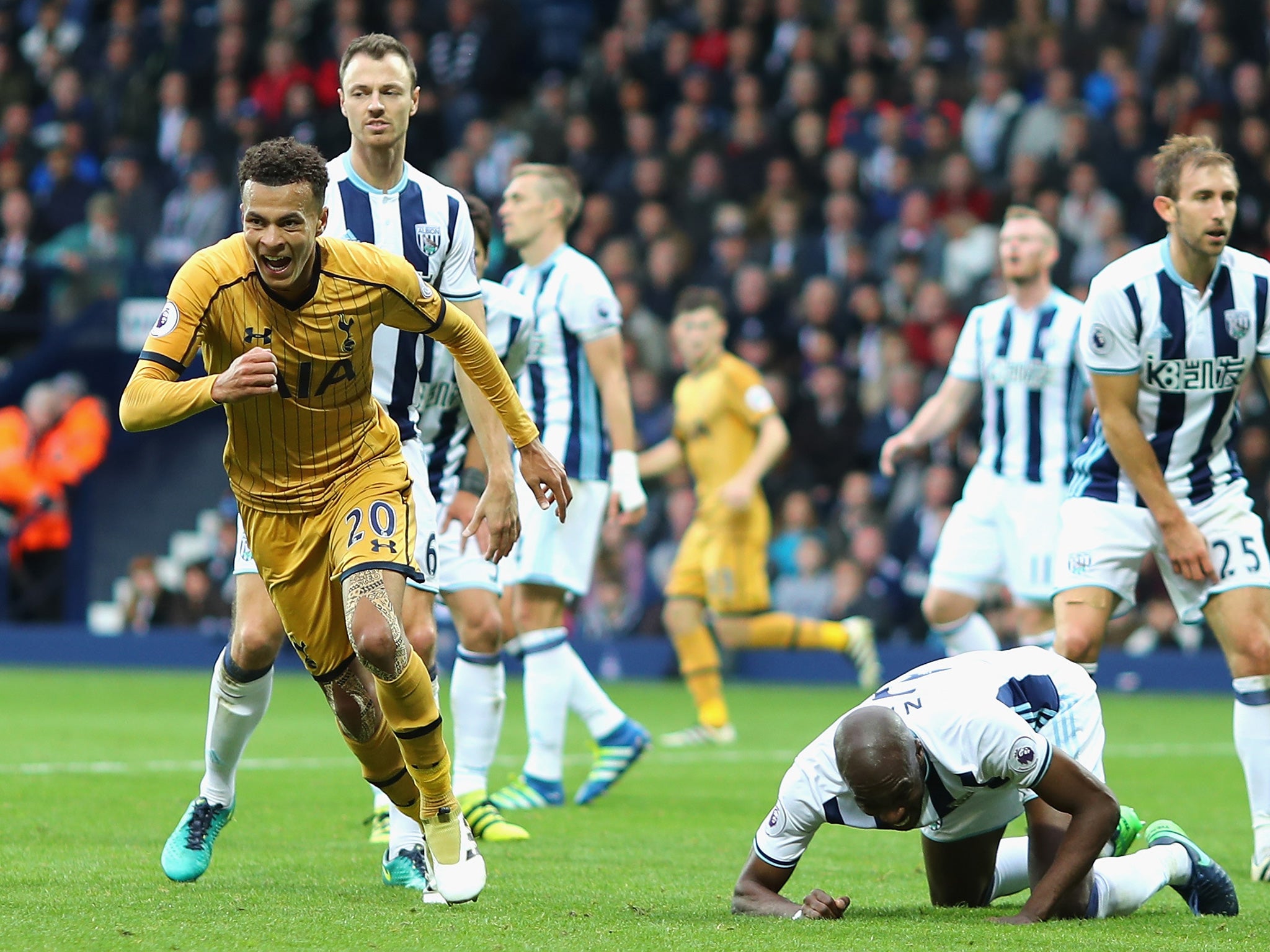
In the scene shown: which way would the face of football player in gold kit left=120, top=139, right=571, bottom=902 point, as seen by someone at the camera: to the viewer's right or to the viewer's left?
to the viewer's left

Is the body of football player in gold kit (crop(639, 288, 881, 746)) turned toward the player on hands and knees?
no

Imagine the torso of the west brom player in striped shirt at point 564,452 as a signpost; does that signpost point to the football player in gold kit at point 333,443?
no

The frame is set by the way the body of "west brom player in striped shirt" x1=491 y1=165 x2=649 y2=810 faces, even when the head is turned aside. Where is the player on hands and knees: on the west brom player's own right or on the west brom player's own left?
on the west brom player's own left

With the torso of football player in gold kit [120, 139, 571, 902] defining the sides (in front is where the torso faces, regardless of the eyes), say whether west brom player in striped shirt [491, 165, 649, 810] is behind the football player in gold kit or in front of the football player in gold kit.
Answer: behind

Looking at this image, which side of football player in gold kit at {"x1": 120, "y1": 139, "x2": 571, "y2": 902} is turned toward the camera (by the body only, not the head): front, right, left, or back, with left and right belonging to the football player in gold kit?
front
